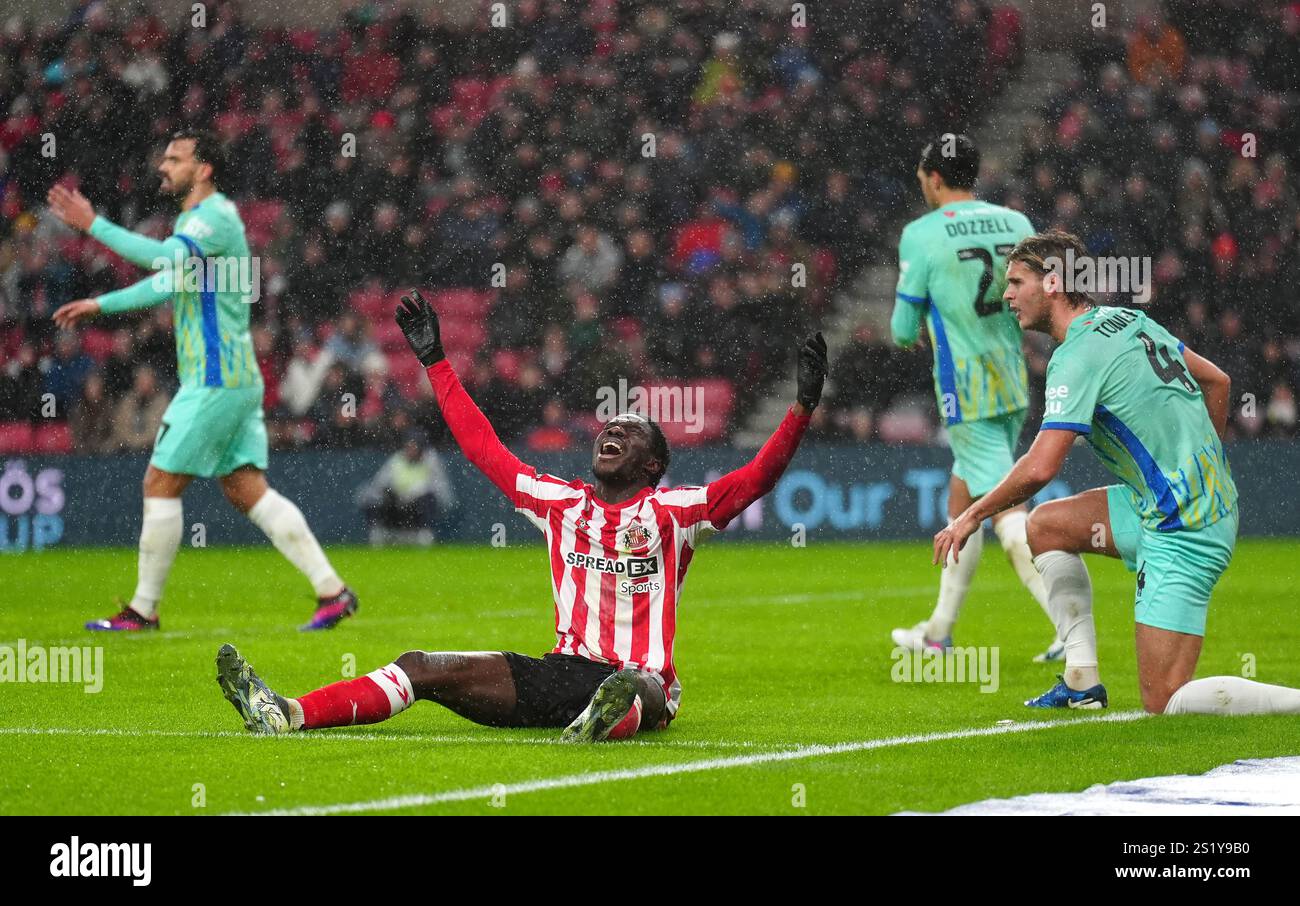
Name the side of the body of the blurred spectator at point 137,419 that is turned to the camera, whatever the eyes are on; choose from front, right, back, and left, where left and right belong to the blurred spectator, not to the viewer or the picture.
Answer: front

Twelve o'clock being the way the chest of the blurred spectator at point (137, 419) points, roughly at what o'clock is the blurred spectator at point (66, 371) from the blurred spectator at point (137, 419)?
the blurred spectator at point (66, 371) is roughly at 4 o'clock from the blurred spectator at point (137, 419).

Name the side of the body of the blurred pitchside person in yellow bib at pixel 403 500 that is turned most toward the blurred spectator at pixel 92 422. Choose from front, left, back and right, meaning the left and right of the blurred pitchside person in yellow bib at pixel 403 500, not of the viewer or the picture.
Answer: right

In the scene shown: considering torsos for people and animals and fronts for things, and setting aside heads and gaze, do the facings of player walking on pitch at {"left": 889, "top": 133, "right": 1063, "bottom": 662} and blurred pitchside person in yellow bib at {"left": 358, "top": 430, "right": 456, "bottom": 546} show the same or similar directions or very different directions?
very different directions

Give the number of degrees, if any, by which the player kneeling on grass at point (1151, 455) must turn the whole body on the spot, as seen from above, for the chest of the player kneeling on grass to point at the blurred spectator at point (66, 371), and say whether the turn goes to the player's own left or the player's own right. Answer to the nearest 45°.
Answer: approximately 45° to the player's own right

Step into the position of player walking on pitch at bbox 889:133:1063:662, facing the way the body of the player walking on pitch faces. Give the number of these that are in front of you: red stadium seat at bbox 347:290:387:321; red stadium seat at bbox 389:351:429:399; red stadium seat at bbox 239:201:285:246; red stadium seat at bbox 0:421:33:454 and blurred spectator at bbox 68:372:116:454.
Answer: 5

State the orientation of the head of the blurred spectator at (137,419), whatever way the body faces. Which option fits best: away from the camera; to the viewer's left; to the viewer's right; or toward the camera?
toward the camera

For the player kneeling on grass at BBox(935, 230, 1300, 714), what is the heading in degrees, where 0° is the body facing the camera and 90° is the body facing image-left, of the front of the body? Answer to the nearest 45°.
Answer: approximately 90°

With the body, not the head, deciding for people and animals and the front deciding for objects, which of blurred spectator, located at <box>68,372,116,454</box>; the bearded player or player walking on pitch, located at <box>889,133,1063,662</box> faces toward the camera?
the blurred spectator

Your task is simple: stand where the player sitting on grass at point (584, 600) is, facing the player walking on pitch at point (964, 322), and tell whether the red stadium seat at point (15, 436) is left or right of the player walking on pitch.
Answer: left

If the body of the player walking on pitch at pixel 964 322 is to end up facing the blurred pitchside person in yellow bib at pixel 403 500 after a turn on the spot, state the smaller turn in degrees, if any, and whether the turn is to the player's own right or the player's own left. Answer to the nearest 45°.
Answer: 0° — they already face them

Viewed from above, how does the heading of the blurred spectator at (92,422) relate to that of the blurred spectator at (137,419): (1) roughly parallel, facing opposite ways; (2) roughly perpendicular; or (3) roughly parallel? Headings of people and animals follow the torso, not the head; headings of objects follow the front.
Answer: roughly parallel

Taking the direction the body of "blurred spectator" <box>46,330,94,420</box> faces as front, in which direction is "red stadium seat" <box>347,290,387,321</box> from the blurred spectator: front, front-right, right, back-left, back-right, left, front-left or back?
left

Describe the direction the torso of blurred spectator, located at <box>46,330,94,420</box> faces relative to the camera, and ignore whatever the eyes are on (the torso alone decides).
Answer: toward the camera

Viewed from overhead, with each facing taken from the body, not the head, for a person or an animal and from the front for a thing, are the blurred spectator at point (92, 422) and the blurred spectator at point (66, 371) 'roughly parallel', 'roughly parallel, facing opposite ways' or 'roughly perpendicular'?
roughly parallel

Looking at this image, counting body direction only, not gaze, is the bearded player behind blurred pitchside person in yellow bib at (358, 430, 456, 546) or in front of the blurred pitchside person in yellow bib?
in front

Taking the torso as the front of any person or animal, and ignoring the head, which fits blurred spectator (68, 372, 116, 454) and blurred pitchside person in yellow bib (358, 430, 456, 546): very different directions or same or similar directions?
same or similar directions
